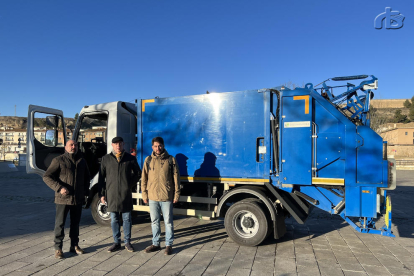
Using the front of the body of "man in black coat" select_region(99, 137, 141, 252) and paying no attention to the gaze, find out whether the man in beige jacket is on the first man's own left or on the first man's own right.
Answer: on the first man's own left

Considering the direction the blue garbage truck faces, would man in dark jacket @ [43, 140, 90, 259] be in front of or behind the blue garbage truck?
in front

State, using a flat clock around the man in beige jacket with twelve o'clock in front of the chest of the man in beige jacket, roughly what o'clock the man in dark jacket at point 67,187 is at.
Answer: The man in dark jacket is roughly at 3 o'clock from the man in beige jacket.

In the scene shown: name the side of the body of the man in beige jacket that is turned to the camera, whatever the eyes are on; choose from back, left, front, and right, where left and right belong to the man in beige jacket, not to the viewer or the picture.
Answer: front

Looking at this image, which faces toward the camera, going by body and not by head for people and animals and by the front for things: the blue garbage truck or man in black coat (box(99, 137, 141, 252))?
the man in black coat

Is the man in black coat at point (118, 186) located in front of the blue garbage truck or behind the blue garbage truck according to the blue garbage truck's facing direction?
in front

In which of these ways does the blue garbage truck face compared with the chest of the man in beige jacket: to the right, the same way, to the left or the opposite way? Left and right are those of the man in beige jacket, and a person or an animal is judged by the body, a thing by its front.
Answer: to the right

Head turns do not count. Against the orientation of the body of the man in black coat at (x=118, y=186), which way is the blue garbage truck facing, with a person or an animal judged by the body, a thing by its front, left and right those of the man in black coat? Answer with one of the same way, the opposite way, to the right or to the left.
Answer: to the right

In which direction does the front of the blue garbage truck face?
to the viewer's left

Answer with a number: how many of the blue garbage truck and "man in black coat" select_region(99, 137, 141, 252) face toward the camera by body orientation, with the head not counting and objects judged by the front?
1

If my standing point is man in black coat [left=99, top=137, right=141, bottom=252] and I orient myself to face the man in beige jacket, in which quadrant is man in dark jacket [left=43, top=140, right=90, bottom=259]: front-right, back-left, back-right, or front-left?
back-right

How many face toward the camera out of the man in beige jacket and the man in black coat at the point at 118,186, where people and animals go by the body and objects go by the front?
2
